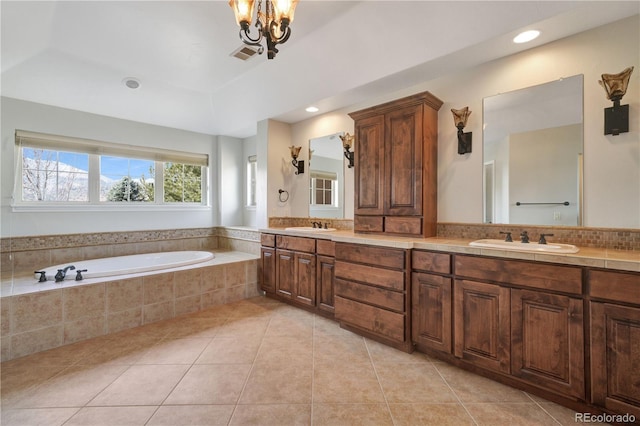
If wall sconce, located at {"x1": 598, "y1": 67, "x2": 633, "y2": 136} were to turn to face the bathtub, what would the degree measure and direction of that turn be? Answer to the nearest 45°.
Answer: approximately 45° to its right

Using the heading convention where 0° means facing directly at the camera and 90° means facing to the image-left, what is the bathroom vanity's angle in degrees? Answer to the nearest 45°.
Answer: approximately 45°

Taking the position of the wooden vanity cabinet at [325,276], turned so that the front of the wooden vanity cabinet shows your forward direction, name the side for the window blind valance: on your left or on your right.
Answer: on your right

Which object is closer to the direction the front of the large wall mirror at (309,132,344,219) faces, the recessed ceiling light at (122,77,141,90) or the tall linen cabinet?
the recessed ceiling light

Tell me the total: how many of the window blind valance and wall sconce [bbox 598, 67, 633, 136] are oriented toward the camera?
2

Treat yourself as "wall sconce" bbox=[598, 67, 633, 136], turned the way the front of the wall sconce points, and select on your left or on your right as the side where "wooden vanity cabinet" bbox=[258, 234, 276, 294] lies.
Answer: on your right

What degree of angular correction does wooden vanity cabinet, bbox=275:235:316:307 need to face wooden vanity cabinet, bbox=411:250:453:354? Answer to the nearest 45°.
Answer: approximately 90° to its left

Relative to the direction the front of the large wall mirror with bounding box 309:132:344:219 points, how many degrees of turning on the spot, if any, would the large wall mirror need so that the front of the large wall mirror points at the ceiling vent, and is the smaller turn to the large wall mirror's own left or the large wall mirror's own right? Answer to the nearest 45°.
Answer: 0° — it already faces it
